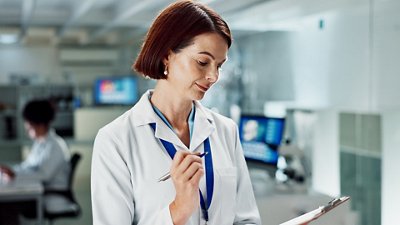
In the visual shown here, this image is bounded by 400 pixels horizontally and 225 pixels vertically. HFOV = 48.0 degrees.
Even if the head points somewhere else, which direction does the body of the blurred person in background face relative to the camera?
to the viewer's left

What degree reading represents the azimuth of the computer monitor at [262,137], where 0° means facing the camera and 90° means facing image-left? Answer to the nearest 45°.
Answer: approximately 45°

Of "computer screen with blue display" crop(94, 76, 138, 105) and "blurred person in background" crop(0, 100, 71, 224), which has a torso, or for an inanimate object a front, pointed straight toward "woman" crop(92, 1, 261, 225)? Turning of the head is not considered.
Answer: the computer screen with blue display

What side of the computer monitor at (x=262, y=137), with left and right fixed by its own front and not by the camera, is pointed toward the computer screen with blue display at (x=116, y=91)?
right

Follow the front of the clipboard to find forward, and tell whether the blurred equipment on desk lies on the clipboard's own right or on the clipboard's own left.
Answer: on the clipboard's own right

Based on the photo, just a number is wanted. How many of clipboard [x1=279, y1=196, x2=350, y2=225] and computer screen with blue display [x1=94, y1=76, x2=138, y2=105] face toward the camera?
1

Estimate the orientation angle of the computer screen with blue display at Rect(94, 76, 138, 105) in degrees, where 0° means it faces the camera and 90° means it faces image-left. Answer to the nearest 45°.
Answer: approximately 0°

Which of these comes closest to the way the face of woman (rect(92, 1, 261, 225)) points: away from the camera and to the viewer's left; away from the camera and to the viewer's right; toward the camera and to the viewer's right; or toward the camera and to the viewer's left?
toward the camera and to the viewer's right

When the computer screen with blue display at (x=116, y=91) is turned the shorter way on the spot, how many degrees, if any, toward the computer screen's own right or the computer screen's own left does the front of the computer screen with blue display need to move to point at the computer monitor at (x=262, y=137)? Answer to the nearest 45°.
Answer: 0° — it already faces it

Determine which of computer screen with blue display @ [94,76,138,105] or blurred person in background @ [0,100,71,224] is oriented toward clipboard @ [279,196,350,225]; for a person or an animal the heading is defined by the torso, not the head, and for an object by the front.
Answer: the computer screen with blue display
